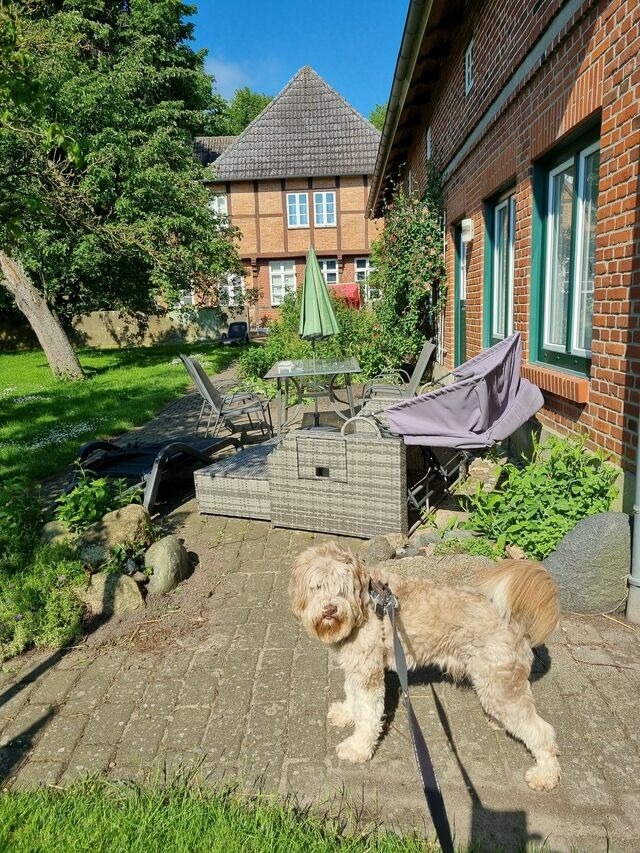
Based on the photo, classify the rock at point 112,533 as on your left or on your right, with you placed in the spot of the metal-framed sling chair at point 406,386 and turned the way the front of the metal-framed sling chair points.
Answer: on your left

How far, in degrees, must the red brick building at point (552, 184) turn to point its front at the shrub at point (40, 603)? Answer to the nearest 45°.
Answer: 0° — it already faces it

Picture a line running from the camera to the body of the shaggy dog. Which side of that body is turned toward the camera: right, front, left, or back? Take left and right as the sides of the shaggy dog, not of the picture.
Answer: left

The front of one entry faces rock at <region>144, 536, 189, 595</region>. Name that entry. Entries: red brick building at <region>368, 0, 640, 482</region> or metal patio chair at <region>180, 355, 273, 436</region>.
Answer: the red brick building

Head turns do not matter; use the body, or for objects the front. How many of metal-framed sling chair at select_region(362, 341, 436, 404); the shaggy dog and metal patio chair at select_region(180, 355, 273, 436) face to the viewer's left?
2

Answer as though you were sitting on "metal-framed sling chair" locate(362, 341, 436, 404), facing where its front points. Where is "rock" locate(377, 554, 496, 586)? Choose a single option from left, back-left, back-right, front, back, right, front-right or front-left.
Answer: left

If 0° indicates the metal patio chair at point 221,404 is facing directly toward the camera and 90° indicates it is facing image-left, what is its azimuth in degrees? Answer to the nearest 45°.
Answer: approximately 270°

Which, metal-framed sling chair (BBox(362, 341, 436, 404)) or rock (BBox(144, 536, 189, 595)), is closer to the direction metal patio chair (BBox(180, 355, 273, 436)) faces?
the metal-framed sling chair

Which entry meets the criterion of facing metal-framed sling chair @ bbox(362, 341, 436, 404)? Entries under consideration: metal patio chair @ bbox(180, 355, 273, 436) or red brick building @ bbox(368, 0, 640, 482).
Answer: metal patio chair @ bbox(180, 355, 273, 436)

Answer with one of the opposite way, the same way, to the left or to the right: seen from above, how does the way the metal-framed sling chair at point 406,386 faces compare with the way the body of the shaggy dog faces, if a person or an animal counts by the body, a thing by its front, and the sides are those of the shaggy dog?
the same way

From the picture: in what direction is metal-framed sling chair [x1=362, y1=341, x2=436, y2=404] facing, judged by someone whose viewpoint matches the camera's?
facing to the left of the viewer

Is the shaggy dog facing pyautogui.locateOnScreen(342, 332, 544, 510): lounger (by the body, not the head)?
no

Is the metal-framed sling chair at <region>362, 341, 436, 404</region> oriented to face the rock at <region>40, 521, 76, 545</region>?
no

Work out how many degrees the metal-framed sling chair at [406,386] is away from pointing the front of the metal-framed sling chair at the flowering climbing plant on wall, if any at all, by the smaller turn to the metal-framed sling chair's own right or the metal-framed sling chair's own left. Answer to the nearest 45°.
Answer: approximately 90° to the metal-framed sling chair's own right

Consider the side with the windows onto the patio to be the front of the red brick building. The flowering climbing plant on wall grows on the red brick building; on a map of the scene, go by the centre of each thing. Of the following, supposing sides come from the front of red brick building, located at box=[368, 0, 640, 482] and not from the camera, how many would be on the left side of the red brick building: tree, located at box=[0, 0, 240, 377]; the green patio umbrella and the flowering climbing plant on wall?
0
